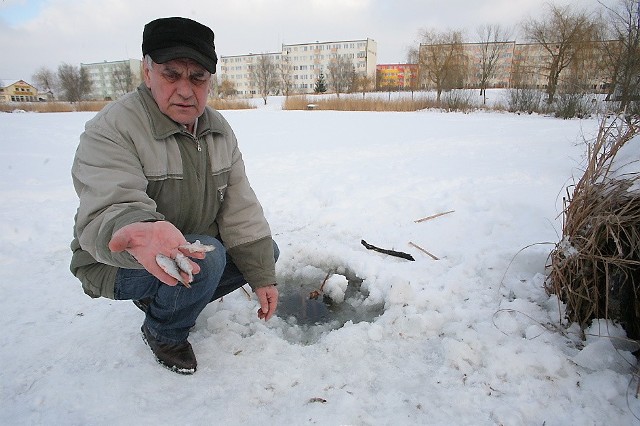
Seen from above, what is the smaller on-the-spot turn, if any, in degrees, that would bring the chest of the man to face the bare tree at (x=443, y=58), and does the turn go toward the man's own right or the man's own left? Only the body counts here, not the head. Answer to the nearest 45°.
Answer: approximately 90° to the man's own left

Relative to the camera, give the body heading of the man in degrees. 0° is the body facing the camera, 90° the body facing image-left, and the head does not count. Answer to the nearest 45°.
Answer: approximately 315°

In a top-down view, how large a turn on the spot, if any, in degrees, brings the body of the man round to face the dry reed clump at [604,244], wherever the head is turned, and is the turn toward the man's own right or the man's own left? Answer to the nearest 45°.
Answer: approximately 45° to the man's own left

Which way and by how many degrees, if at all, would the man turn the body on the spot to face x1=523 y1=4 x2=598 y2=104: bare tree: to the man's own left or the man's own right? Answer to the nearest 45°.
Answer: approximately 90° to the man's own left

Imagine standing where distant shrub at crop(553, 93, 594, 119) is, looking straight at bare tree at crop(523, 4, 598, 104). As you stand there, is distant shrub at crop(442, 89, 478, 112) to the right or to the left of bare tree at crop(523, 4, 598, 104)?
left

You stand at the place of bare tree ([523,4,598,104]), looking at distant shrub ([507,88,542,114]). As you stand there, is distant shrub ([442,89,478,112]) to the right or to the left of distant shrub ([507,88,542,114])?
right

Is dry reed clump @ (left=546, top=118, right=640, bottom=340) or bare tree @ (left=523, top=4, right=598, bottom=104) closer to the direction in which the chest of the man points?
the dry reed clump

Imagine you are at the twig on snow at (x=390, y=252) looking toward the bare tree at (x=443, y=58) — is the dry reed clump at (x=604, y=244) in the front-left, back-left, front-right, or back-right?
back-right

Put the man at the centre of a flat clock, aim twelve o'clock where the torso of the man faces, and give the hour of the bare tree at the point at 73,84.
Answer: The bare tree is roughly at 7 o'clock from the man.
